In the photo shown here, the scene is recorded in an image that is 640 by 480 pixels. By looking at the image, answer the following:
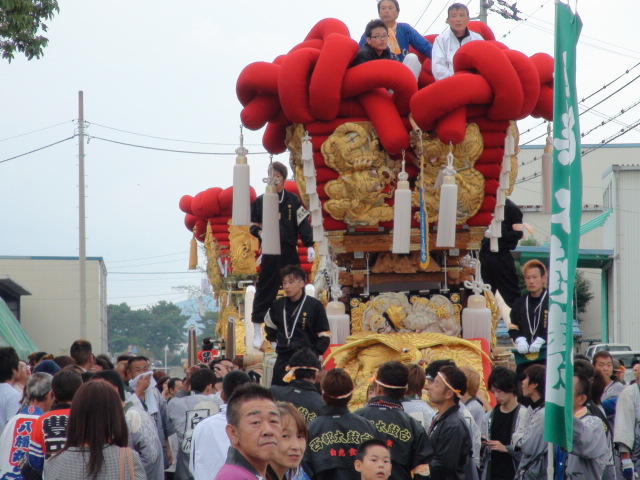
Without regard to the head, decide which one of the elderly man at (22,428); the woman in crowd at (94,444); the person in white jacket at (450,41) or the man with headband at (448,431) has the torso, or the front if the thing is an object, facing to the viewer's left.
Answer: the man with headband

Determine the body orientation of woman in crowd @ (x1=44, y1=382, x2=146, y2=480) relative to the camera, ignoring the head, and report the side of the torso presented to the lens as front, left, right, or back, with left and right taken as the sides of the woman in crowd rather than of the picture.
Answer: back

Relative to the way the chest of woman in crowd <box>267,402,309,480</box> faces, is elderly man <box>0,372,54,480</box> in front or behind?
behind

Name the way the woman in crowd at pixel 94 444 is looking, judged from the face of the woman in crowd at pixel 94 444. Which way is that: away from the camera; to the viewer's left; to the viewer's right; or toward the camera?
away from the camera

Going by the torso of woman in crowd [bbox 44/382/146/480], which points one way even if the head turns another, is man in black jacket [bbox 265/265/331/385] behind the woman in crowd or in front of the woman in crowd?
in front
